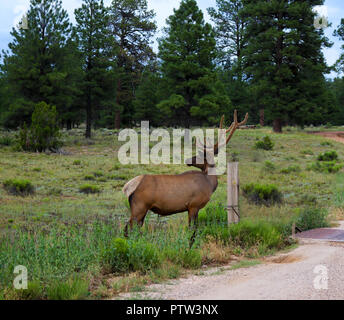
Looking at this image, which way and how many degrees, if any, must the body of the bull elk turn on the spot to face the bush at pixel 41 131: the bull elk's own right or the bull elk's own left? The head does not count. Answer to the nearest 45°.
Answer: approximately 135° to the bull elk's own left

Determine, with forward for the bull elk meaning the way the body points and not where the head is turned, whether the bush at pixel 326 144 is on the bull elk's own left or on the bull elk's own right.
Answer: on the bull elk's own left

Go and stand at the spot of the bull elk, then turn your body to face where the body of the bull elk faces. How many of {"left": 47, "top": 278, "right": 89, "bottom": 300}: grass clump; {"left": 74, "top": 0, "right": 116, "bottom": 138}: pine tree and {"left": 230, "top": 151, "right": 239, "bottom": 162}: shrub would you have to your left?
2

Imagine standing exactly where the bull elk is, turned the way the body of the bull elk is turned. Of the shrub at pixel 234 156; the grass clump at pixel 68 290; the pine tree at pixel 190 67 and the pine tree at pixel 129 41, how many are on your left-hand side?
3

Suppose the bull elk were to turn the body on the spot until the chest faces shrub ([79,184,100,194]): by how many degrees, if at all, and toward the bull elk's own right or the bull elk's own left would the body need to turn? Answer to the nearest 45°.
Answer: approximately 90° to the bull elk's own left

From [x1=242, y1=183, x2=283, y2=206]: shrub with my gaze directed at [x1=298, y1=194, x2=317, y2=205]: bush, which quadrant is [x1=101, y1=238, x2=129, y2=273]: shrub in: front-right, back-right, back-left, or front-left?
back-right

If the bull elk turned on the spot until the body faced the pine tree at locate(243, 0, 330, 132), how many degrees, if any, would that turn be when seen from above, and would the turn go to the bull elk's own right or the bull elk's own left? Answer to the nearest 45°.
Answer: approximately 90° to the bull elk's own left

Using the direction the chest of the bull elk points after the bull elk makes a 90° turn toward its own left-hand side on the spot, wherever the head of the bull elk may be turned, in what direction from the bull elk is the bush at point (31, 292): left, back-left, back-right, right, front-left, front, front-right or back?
back-left

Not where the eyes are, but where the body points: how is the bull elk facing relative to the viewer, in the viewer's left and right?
facing to the right of the viewer

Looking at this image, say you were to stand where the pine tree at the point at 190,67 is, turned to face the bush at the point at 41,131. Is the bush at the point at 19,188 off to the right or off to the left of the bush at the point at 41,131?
left

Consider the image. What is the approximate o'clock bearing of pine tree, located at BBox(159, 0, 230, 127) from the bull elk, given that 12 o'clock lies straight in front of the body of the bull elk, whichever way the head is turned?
The pine tree is roughly at 9 o'clock from the bull elk.

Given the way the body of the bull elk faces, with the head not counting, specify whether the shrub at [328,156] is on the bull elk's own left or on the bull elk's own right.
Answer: on the bull elk's own left

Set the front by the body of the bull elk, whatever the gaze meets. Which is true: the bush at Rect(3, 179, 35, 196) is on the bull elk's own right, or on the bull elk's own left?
on the bull elk's own left

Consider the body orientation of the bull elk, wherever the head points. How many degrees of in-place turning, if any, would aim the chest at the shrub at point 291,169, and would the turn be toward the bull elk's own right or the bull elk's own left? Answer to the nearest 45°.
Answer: approximately 90° to the bull elk's own left

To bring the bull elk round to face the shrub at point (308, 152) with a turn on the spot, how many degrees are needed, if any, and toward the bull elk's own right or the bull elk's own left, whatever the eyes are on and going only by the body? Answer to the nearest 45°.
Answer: approximately 90° to the bull elk's own left

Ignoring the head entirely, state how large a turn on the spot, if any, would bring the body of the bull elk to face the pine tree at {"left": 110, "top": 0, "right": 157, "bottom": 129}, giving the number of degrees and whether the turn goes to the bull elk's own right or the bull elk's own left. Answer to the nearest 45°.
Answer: approximately 90° to the bull elk's own left
